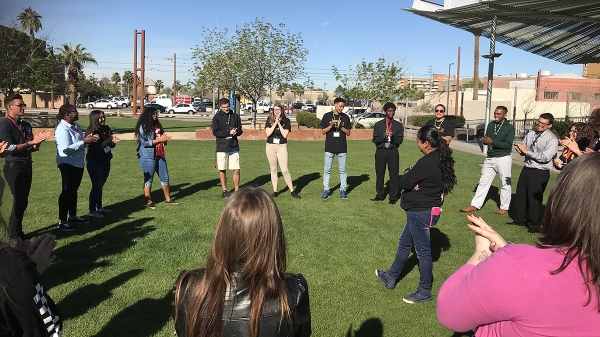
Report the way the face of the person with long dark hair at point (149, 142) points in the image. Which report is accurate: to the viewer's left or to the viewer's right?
to the viewer's right

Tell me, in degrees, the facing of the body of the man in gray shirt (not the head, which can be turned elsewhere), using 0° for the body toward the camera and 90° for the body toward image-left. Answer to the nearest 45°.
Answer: approximately 45°

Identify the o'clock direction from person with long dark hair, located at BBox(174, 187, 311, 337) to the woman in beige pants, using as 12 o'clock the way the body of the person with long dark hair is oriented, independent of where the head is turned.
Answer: The woman in beige pants is roughly at 12 o'clock from the person with long dark hair.

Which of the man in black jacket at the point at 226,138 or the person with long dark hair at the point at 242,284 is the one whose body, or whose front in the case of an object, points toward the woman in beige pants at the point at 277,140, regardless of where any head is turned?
the person with long dark hair

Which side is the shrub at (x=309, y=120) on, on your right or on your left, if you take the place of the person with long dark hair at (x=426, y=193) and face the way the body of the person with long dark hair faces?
on your right

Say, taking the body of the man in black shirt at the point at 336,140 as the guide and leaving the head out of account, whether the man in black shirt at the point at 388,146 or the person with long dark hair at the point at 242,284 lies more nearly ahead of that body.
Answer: the person with long dark hair

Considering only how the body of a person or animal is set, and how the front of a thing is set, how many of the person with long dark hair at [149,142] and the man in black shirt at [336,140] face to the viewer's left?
0

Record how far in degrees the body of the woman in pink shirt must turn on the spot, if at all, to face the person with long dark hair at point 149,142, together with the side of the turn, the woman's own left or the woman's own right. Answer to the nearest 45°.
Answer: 0° — they already face them

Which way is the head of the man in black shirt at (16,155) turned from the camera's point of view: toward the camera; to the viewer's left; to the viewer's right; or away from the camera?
to the viewer's right

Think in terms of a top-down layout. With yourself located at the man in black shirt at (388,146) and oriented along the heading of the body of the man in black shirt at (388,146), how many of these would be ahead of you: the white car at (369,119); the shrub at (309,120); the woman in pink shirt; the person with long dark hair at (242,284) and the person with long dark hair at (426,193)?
3

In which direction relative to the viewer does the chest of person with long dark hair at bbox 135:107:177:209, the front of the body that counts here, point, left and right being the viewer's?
facing the viewer and to the right of the viewer

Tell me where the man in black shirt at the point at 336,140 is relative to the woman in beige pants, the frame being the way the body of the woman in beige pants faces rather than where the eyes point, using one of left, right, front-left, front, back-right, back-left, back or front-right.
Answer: left

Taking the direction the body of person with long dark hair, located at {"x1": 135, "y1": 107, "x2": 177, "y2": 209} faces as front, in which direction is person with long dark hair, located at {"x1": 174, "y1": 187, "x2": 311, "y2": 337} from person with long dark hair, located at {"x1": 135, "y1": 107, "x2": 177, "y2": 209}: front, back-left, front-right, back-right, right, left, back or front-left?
front-right

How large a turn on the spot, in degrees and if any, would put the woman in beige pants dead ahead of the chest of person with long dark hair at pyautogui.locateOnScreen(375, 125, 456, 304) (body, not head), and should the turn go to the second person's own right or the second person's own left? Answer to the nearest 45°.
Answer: approximately 45° to the second person's own right
